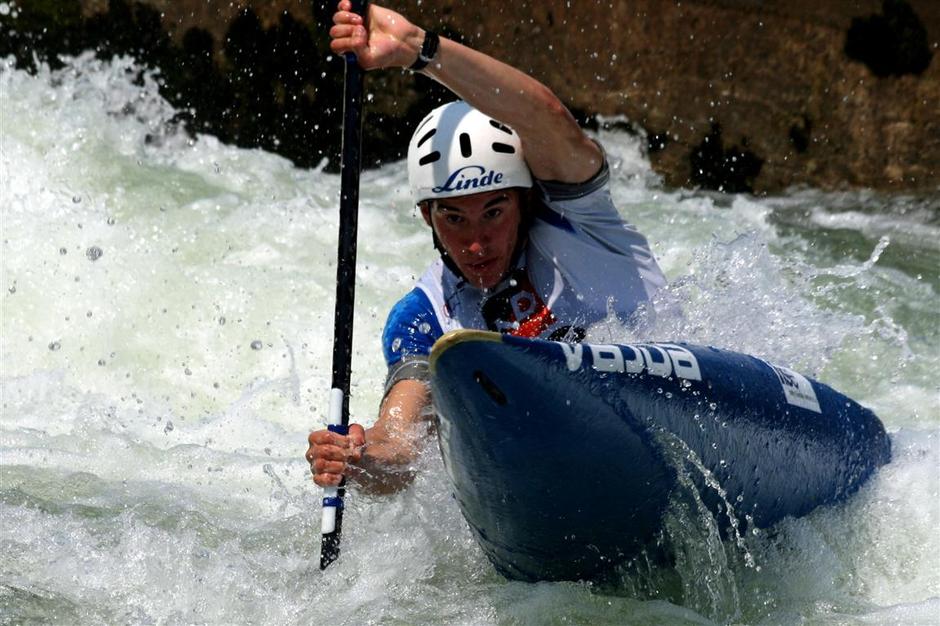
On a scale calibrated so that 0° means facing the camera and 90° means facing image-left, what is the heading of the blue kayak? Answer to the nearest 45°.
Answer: approximately 45°
